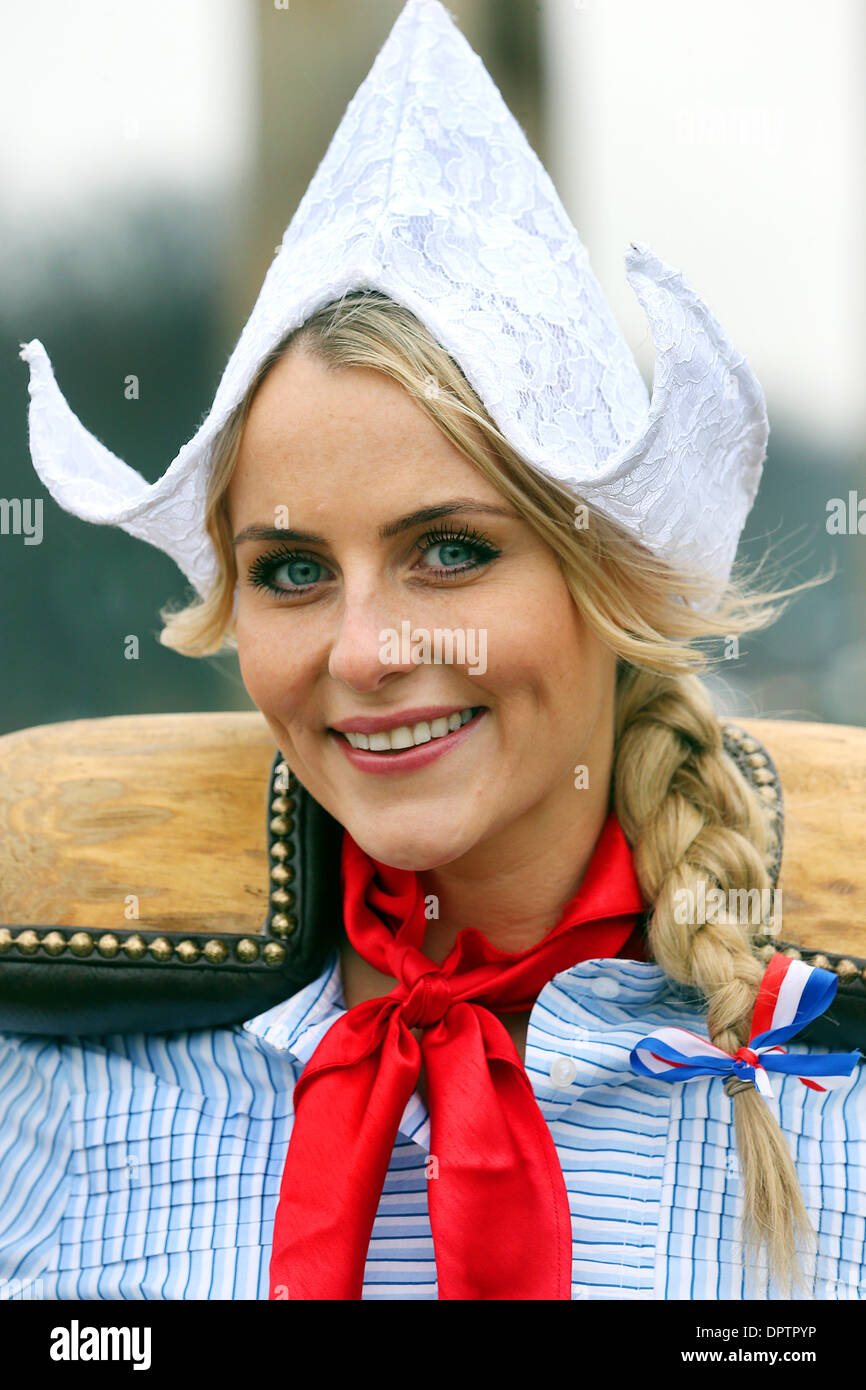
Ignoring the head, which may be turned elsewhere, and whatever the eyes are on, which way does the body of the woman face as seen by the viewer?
toward the camera
